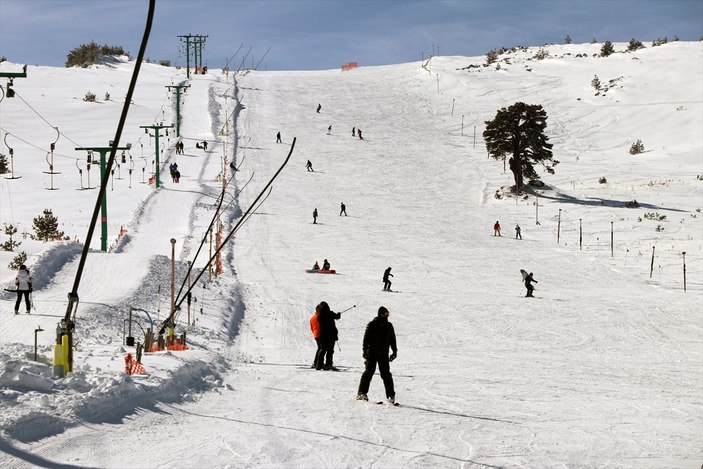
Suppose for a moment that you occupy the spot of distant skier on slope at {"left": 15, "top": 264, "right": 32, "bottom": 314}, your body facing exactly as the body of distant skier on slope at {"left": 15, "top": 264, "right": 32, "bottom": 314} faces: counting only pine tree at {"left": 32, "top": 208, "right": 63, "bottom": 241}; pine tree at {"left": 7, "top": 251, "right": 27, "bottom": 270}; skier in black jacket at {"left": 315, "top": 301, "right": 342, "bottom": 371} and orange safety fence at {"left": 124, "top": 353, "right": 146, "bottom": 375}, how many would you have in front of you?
2

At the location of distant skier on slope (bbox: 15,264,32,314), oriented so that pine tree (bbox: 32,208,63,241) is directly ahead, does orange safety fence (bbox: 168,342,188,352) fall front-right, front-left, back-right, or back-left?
back-right

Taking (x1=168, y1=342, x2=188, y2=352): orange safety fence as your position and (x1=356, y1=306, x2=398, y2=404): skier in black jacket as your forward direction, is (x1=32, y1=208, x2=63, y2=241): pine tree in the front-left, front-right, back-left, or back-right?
back-left

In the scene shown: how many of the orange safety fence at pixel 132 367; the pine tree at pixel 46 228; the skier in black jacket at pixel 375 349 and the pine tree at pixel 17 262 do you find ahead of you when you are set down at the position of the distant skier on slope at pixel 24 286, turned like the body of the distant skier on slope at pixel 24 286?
2
